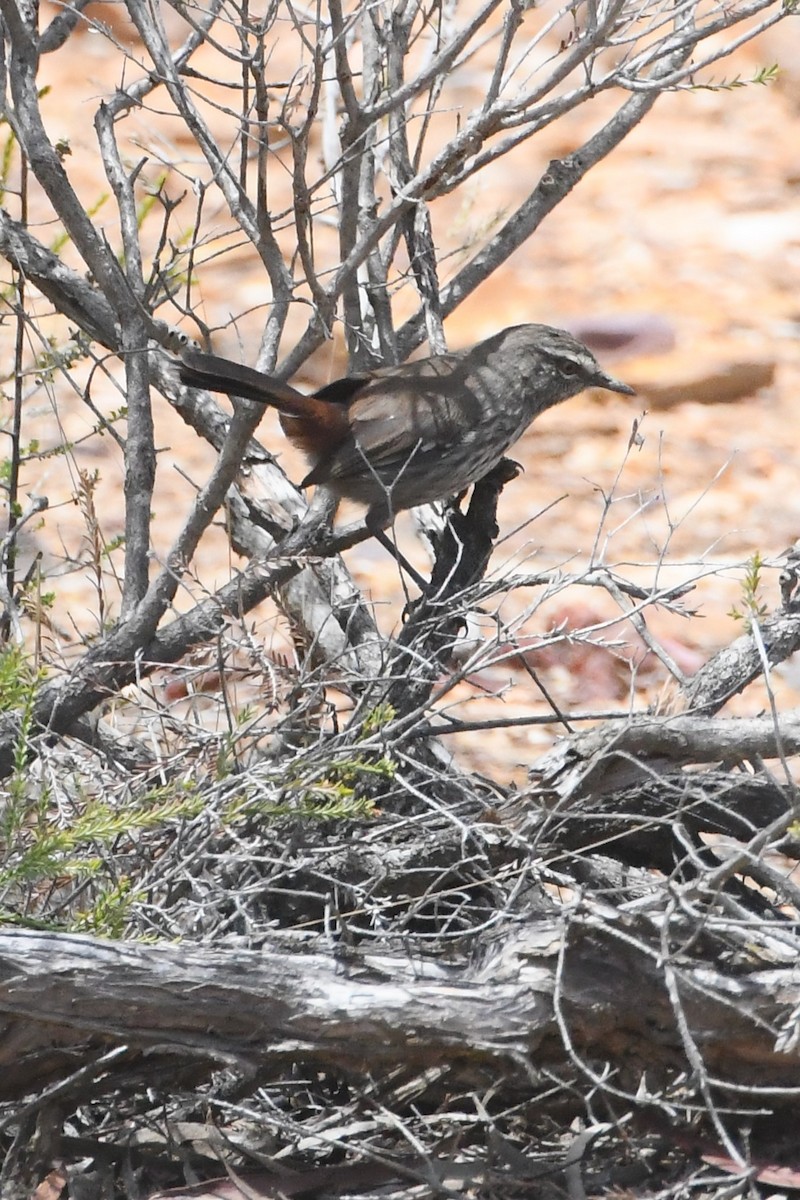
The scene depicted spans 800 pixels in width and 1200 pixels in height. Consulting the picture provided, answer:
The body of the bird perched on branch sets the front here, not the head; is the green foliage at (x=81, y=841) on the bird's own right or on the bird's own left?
on the bird's own right

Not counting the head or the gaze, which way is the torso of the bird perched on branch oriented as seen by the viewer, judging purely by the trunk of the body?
to the viewer's right
